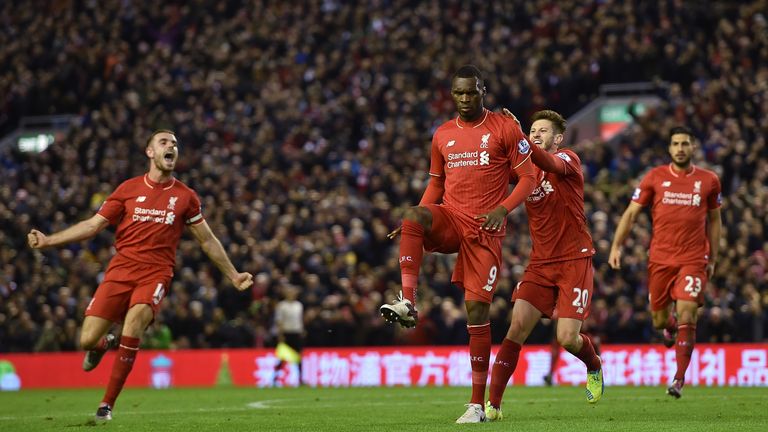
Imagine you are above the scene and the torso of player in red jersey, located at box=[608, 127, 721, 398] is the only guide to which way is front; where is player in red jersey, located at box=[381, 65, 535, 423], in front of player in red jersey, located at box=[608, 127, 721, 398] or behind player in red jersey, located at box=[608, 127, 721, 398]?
in front

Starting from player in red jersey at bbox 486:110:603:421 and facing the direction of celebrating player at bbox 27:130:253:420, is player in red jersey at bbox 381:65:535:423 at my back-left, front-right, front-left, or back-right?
front-left

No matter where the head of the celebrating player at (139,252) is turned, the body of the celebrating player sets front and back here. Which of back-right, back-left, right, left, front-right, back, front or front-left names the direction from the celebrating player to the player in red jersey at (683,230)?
left

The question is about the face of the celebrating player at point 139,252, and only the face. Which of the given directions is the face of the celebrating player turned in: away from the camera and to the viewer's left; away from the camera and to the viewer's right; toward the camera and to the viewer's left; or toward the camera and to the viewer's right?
toward the camera and to the viewer's right

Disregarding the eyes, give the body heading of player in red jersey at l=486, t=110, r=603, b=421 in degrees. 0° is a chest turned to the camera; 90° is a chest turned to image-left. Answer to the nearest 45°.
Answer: approximately 45°

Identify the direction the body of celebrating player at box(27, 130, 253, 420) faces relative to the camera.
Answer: toward the camera

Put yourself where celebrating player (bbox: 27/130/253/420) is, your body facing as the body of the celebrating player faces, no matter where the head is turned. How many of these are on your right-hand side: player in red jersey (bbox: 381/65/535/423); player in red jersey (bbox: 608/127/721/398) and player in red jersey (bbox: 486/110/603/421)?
0

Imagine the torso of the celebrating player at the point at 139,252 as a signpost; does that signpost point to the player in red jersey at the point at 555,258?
no

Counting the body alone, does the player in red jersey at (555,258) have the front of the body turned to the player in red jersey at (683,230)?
no

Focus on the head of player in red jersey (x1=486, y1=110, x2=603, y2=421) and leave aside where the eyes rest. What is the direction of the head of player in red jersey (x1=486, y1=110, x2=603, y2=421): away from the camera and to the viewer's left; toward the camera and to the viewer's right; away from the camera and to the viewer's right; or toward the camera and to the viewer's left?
toward the camera and to the viewer's left

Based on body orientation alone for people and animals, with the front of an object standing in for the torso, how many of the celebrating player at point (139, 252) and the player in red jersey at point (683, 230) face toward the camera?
2

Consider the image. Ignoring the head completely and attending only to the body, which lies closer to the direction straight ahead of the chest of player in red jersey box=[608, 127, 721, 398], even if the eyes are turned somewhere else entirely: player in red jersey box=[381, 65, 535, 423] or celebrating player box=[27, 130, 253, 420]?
the player in red jersey

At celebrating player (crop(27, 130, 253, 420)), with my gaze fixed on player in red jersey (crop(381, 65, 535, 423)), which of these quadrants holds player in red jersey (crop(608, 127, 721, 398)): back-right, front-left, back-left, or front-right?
front-left

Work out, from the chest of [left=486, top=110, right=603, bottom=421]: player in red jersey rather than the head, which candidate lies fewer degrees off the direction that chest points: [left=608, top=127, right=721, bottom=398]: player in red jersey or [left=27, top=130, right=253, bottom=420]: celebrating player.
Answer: the celebrating player

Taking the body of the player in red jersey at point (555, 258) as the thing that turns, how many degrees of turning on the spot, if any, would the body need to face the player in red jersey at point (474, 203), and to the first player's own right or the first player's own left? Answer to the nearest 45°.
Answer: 0° — they already face them

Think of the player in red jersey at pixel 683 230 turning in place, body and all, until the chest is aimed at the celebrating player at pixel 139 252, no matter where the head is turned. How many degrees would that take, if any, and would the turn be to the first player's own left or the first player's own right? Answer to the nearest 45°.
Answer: approximately 45° to the first player's own right

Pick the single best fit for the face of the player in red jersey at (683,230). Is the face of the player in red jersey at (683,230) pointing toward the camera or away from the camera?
toward the camera
